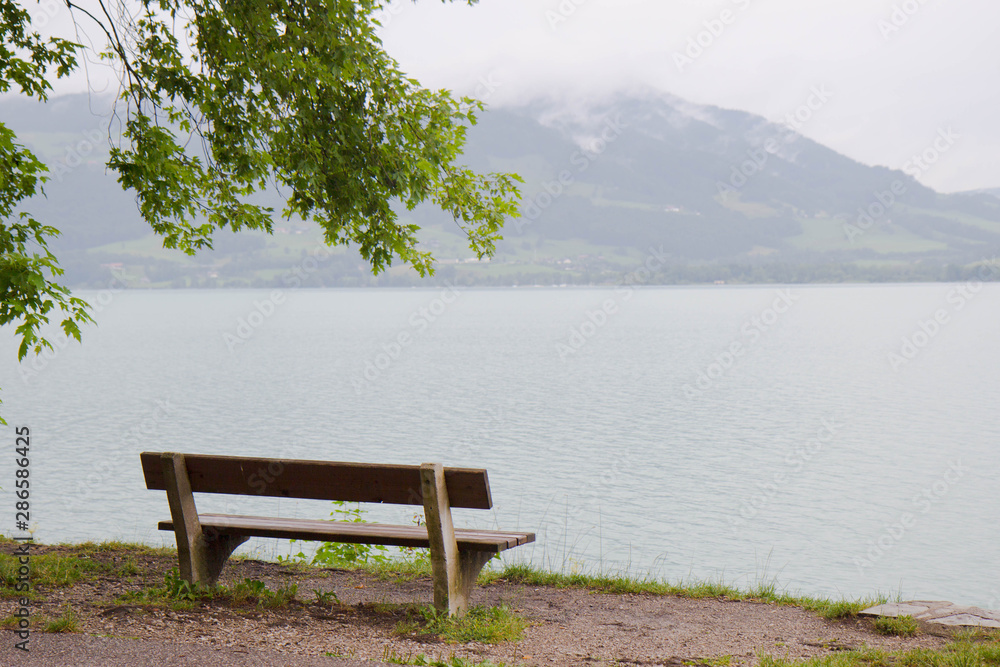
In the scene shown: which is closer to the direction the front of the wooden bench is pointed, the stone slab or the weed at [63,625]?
the stone slab

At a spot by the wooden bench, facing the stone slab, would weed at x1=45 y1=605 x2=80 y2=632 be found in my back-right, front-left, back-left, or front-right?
back-right

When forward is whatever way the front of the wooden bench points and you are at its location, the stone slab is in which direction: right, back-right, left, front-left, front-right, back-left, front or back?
front-right

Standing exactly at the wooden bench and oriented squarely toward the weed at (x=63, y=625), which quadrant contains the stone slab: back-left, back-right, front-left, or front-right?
back-left

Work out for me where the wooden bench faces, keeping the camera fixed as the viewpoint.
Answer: facing away from the viewer and to the right of the viewer

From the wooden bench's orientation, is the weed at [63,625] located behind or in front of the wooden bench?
behind
